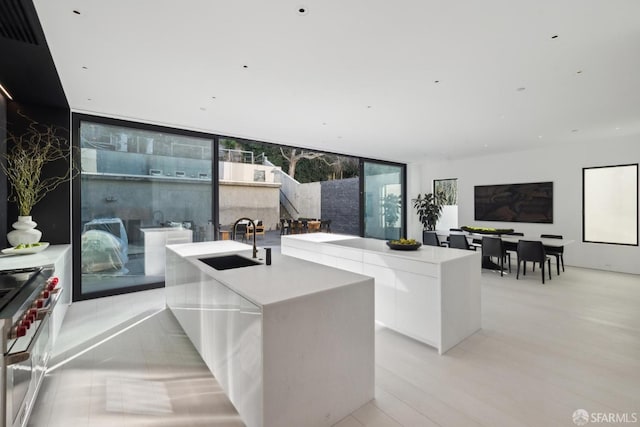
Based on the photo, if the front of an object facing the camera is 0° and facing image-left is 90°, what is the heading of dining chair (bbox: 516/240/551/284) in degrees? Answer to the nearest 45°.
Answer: approximately 225°

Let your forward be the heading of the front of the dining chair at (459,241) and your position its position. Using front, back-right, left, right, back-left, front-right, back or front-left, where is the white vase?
back

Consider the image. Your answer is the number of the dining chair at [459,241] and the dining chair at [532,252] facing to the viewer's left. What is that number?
0

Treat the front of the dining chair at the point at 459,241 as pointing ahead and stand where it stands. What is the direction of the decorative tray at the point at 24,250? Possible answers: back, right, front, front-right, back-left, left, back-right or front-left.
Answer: back

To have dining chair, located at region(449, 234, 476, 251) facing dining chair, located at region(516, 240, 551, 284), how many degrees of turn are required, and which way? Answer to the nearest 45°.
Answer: approximately 45° to its right

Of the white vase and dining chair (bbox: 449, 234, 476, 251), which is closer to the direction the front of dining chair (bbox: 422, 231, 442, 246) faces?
the dining chair

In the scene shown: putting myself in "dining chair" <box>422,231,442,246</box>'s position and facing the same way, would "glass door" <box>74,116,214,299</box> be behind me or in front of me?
behind

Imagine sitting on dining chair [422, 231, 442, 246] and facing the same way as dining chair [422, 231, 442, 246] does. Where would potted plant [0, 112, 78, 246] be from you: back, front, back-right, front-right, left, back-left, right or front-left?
back

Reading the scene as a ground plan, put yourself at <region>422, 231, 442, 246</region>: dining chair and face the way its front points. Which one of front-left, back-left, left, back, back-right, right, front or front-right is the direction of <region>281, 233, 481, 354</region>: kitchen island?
back-right

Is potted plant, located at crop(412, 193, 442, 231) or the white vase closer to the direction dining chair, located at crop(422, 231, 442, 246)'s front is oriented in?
the potted plant

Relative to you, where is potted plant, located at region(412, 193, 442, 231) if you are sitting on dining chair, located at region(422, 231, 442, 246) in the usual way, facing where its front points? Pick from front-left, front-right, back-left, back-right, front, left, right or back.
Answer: front-left

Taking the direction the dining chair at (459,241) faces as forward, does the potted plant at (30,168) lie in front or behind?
behind
